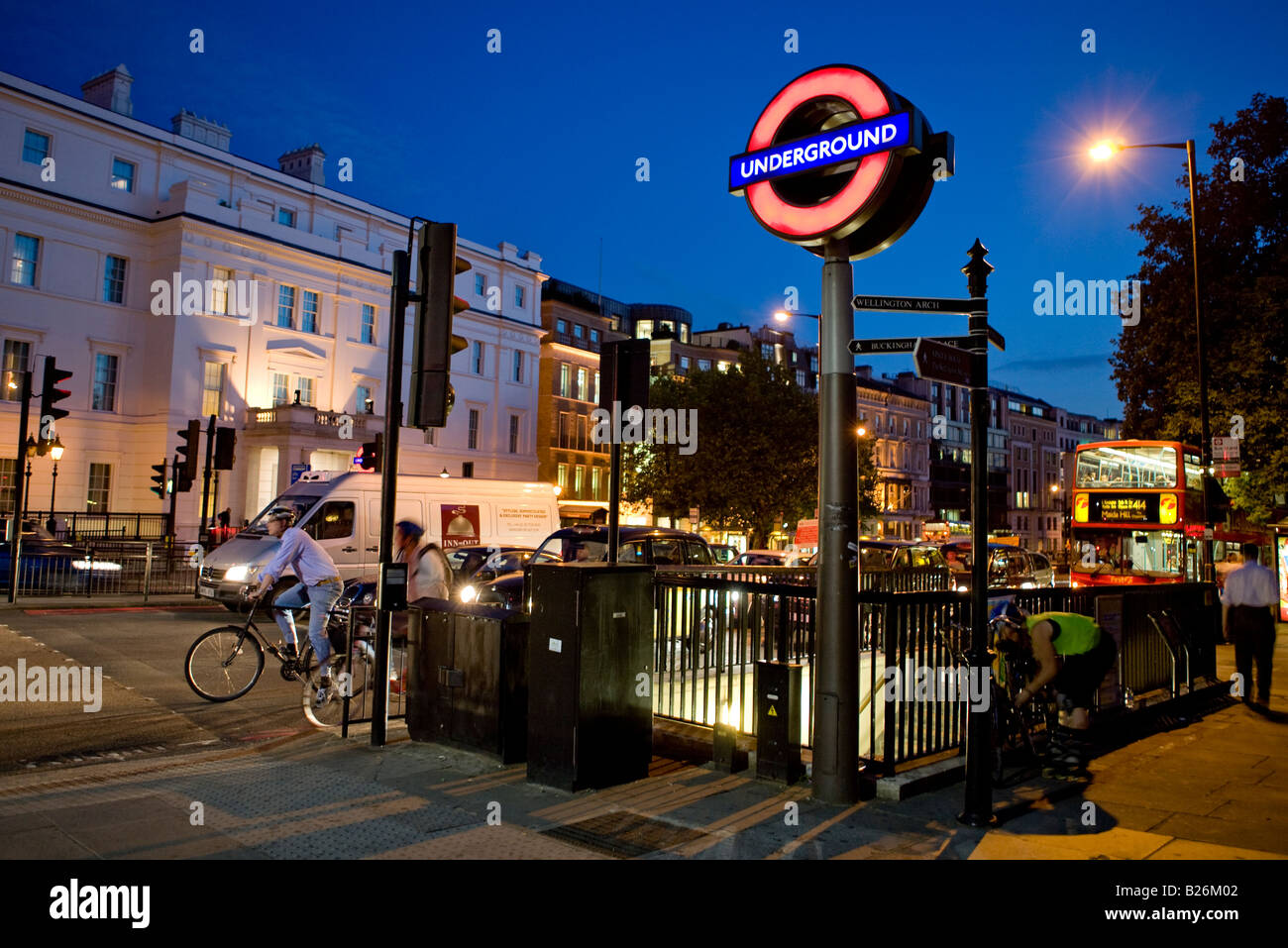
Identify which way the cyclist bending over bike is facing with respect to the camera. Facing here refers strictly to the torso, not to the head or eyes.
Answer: to the viewer's left

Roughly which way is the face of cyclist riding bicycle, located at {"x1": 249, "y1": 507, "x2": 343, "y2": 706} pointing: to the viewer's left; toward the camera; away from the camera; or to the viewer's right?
to the viewer's left

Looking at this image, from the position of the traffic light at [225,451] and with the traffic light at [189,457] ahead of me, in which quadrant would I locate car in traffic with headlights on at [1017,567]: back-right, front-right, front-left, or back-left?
back-right

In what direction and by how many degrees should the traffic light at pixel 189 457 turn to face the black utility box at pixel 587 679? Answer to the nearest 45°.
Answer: approximately 90° to its left

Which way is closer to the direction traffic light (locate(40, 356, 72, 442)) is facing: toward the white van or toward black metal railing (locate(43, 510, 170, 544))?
the white van

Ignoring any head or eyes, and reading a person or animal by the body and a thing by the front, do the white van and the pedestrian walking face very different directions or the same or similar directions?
very different directions

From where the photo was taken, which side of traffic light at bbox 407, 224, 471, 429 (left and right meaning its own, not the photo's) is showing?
right

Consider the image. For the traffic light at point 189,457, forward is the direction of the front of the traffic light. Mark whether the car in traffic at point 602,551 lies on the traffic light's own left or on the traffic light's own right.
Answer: on the traffic light's own left

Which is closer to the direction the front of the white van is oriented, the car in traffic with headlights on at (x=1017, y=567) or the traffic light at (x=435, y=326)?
the traffic light

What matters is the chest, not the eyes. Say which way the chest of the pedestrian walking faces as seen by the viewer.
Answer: away from the camera

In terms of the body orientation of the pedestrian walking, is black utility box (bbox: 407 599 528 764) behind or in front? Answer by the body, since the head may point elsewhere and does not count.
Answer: behind

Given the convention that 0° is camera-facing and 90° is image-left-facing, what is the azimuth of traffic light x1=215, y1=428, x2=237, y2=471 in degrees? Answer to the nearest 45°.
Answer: approximately 180°

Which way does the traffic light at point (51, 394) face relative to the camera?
to the viewer's right
